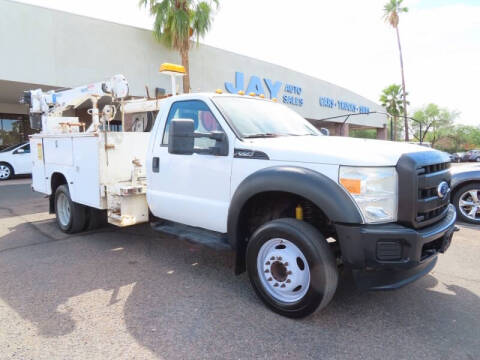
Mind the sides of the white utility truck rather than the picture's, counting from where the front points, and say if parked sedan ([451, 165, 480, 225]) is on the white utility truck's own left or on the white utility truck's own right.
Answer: on the white utility truck's own left

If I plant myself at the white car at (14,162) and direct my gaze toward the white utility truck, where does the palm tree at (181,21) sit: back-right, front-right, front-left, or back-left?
front-left

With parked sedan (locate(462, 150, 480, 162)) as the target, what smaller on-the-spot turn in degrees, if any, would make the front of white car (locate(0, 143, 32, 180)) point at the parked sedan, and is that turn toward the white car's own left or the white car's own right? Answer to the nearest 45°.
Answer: approximately 180°

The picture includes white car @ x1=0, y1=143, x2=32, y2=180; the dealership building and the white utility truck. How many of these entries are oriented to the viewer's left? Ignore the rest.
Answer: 1

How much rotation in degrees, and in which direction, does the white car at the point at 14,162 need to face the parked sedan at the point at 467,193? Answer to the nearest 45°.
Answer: approximately 135° to its left

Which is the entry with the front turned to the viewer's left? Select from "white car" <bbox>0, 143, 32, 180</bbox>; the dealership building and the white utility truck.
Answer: the white car

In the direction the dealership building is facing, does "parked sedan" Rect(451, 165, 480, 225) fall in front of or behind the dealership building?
in front

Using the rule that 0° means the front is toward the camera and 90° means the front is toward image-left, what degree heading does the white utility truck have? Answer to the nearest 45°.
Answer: approximately 315°

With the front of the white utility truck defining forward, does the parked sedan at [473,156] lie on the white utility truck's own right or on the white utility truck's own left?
on the white utility truck's own left

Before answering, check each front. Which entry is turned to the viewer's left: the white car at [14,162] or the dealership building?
the white car

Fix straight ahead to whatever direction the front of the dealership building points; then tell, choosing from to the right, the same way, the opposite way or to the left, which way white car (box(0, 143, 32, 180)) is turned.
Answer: to the right

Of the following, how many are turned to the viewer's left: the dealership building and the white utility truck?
0

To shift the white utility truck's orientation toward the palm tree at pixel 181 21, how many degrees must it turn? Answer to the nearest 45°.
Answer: approximately 135° to its left

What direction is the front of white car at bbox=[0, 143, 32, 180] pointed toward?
to the viewer's left

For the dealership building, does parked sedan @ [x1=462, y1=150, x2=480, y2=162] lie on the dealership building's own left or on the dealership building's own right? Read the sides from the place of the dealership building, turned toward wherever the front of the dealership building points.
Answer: on the dealership building's own left

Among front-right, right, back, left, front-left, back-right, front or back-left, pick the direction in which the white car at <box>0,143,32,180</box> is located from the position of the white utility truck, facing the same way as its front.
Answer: back

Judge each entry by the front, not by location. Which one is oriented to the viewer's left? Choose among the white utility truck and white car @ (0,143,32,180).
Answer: the white car

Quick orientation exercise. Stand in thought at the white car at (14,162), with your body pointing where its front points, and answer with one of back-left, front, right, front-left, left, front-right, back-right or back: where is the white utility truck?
left
